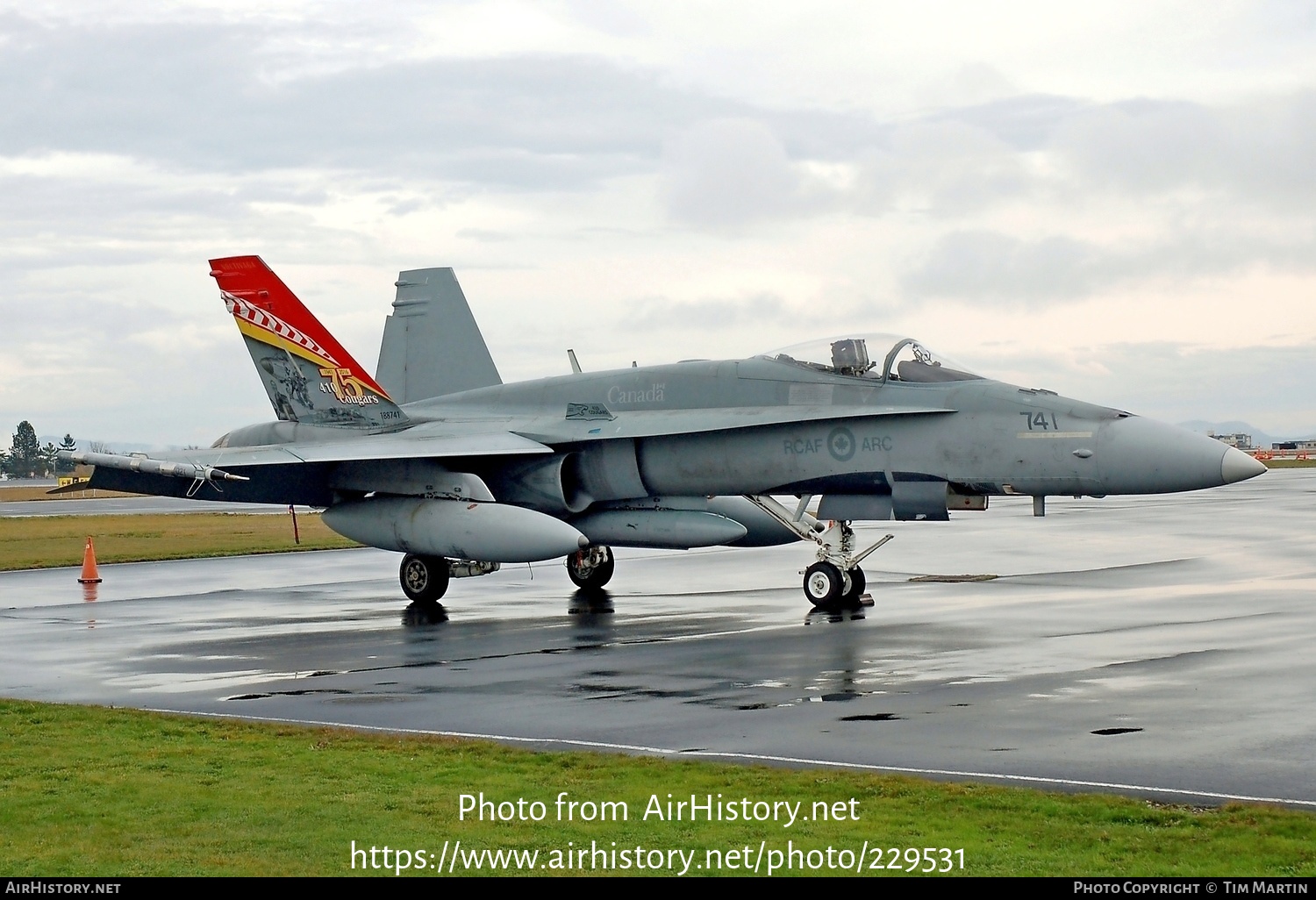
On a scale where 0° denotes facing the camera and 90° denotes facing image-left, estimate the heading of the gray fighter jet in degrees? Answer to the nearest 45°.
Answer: approximately 315°
